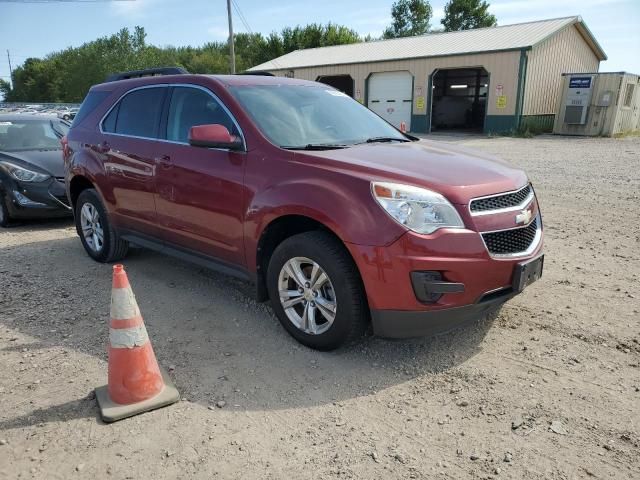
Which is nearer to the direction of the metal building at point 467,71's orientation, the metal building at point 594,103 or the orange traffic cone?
the orange traffic cone

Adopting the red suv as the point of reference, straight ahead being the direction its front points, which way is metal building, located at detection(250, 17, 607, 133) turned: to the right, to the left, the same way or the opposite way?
to the right

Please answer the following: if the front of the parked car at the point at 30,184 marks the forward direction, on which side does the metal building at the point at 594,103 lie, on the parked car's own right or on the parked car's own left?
on the parked car's own left

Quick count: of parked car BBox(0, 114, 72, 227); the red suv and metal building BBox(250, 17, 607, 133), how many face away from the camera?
0

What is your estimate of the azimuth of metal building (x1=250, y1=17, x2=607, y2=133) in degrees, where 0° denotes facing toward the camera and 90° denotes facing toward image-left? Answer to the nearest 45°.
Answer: approximately 45°

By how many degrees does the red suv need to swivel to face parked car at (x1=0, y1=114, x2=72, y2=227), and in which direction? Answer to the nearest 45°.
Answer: approximately 180°

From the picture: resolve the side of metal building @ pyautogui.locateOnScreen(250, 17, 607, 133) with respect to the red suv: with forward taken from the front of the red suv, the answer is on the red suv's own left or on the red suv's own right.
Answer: on the red suv's own left

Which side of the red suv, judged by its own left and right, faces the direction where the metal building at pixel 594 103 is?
left

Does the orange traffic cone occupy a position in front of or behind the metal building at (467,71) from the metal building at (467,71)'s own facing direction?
in front

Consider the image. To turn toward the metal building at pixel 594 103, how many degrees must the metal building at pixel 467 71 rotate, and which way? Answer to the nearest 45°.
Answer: approximately 90° to its left

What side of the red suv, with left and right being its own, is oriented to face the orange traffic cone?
right
